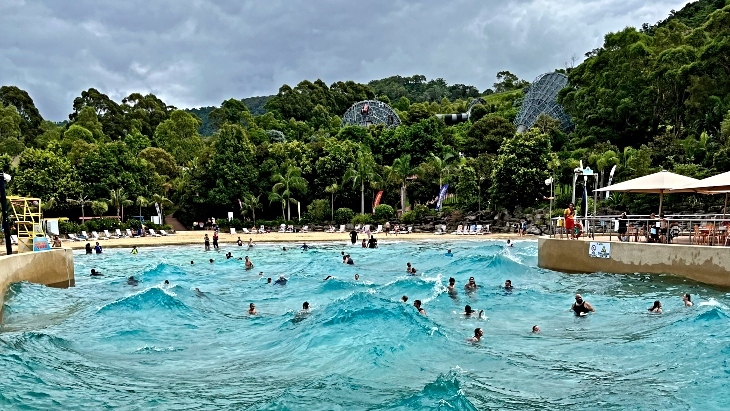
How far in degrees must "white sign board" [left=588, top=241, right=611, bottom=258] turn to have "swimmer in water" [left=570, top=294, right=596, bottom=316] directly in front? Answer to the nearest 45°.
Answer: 0° — it already faces them

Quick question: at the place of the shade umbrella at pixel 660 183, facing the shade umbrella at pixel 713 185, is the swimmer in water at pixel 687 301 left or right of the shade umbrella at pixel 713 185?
right

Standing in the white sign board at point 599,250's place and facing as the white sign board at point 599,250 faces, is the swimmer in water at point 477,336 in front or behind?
in front

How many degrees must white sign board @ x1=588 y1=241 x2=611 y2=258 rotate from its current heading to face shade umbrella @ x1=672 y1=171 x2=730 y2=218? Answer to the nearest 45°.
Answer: approximately 90° to its left

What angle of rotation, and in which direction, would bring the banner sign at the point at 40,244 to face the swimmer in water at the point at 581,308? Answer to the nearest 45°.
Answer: approximately 45° to its left

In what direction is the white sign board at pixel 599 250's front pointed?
toward the camera

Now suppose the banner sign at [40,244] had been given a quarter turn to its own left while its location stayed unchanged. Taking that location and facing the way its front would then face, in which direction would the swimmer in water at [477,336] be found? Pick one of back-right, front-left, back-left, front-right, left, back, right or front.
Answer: front-right

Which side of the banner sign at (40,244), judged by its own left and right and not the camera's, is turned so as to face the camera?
front

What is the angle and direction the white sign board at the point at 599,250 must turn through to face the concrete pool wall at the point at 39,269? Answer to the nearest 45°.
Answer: approximately 45° to its right

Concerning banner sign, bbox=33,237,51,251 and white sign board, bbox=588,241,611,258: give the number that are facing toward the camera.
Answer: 2

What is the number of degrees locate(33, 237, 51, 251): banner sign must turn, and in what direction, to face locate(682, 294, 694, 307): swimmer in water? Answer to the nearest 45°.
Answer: approximately 45° to its left

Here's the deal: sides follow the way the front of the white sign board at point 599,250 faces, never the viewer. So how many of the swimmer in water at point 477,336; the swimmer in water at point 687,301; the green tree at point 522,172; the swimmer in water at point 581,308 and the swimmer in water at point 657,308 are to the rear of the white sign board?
1
